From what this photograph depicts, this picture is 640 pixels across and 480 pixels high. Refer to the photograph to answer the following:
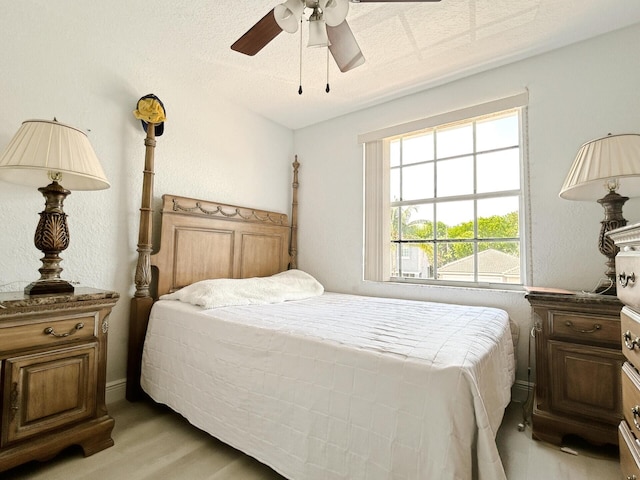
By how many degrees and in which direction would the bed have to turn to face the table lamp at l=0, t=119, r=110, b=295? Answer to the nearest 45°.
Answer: approximately 135° to its right

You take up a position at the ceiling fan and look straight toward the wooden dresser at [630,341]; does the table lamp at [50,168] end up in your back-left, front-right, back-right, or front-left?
back-right

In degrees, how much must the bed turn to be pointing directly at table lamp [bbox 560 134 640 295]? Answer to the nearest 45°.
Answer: approximately 45° to its left

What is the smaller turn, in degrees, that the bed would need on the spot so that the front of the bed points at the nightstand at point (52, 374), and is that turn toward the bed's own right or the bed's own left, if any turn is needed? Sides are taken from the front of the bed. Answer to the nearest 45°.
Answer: approximately 135° to the bed's own right

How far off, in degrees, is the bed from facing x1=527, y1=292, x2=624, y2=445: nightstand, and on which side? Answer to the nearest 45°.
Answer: approximately 45° to its left

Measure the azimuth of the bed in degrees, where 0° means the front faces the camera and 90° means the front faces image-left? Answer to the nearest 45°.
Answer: approximately 315°
